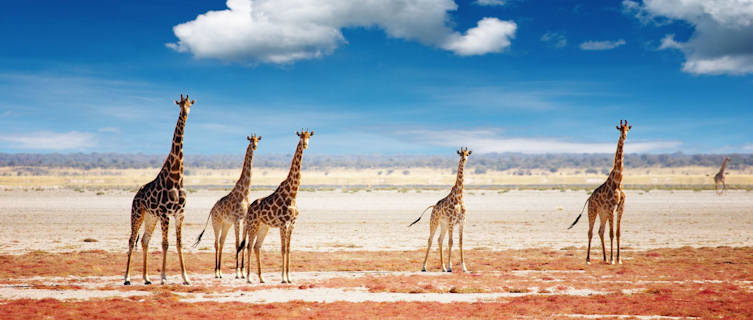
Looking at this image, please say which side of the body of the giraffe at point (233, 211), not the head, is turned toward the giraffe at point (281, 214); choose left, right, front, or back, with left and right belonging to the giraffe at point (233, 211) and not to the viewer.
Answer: front

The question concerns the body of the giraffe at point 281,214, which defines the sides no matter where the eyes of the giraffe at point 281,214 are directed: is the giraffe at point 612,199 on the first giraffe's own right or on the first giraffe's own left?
on the first giraffe's own left

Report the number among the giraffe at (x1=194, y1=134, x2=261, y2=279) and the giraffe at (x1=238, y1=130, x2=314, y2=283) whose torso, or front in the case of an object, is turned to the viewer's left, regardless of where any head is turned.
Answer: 0

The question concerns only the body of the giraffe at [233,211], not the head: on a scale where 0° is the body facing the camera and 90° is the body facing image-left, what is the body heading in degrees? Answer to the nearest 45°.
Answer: approximately 315°

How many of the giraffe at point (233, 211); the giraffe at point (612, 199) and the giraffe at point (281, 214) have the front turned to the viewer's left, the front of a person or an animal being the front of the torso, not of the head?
0

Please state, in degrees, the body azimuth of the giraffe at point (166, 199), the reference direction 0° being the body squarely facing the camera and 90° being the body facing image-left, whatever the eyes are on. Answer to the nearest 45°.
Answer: approximately 315°

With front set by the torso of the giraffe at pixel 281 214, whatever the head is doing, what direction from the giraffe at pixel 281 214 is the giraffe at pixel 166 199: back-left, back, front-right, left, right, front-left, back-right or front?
back-right

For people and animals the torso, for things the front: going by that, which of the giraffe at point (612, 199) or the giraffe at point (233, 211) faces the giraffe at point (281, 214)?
the giraffe at point (233, 211)

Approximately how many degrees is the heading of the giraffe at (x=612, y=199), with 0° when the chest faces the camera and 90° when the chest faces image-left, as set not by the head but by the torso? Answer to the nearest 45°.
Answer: approximately 315°

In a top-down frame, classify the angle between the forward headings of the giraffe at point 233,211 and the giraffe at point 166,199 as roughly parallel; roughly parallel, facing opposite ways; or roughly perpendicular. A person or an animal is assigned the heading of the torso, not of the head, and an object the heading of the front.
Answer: roughly parallel

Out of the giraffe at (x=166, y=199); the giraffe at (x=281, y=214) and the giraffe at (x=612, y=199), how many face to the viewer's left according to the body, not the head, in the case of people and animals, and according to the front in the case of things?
0
